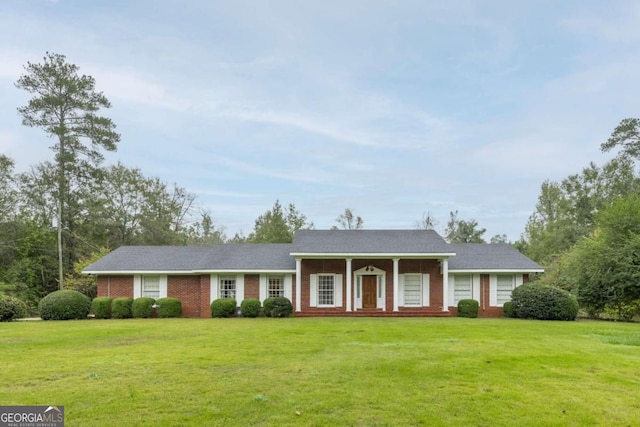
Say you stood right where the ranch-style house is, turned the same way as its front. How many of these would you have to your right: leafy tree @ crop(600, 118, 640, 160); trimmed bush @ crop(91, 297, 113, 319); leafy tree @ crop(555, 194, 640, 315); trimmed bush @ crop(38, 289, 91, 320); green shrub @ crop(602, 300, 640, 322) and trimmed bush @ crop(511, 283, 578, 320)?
2

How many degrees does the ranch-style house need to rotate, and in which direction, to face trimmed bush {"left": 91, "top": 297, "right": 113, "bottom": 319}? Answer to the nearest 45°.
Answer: approximately 90° to its right

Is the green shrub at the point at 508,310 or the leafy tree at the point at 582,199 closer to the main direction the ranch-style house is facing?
the green shrub

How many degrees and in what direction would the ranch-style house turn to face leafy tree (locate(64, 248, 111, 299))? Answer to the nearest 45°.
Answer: approximately 135° to its right

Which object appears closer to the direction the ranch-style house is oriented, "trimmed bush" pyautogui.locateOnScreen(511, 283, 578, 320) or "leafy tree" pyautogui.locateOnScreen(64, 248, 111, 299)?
the trimmed bush

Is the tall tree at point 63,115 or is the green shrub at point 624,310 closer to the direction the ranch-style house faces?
the green shrub

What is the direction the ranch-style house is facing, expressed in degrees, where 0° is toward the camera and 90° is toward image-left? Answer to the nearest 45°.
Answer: approximately 0°

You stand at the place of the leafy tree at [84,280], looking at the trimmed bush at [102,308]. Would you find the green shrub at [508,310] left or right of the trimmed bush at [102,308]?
left

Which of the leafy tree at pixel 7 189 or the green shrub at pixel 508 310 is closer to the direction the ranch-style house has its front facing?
the green shrub

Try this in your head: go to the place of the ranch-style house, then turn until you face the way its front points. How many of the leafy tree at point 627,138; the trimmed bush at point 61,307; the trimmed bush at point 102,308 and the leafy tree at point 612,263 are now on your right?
2
